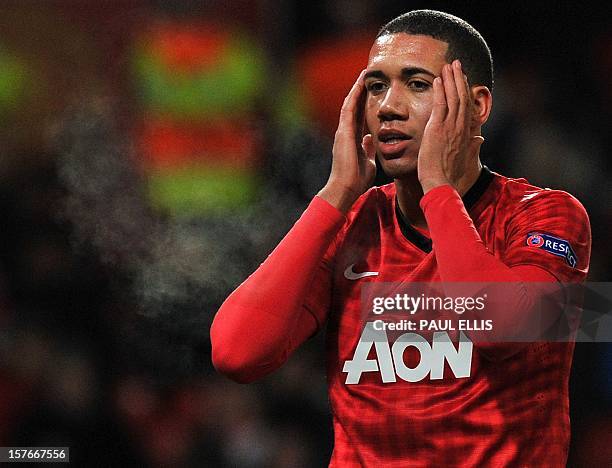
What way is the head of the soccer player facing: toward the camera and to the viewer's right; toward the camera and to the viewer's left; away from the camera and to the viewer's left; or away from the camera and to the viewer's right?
toward the camera and to the viewer's left

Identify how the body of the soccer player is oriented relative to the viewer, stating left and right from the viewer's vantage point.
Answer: facing the viewer and to the left of the viewer

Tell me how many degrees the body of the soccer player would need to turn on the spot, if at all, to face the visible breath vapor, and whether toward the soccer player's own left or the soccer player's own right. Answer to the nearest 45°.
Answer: approximately 90° to the soccer player's own right
